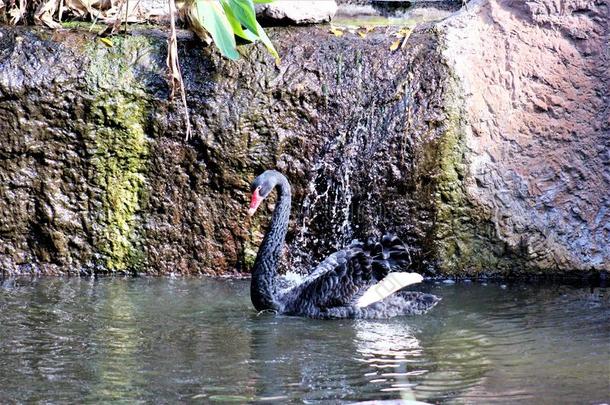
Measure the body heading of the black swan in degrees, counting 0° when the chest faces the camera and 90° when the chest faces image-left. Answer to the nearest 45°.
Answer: approximately 90°
